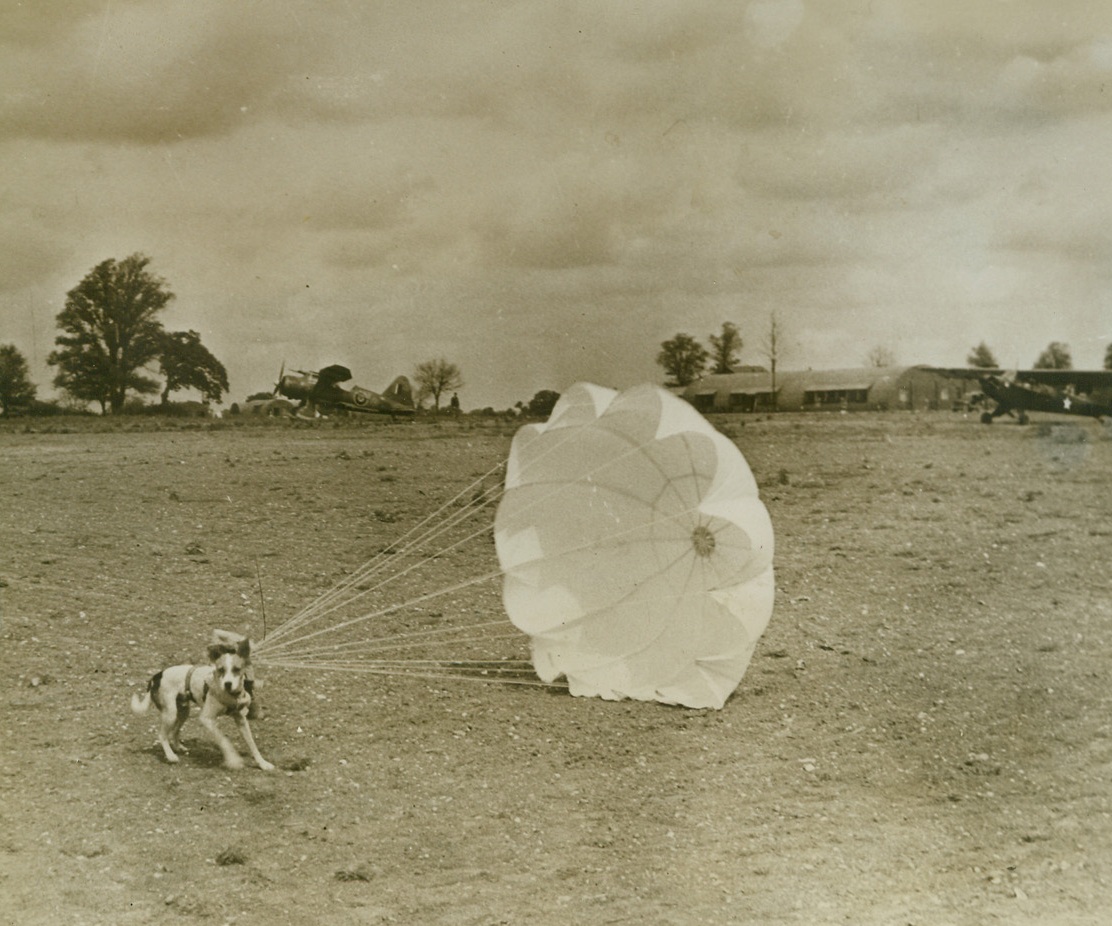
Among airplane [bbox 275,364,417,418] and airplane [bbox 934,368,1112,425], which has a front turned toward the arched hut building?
airplane [bbox 934,368,1112,425]

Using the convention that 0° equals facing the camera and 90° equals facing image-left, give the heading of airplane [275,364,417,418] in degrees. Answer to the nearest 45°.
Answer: approximately 90°

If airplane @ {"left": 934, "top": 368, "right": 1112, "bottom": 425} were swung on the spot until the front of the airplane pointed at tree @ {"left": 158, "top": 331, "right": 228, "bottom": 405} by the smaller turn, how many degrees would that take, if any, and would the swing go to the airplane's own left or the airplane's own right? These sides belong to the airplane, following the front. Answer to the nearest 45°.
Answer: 0° — it already faces it

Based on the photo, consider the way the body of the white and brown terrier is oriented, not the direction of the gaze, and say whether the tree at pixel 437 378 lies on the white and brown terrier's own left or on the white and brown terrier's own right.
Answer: on the white and brown terrier's own left

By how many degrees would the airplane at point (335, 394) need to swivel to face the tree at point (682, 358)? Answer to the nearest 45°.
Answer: approximately 180°

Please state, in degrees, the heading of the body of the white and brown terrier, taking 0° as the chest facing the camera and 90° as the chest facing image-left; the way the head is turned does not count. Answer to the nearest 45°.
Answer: approximately 315°

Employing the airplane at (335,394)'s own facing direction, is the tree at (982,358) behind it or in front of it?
behind

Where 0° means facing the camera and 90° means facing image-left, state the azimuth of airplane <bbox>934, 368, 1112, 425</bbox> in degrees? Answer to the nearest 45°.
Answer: approximately 45°

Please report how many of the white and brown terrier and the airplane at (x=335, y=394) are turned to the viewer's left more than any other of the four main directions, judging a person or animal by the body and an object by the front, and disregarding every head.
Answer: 1
